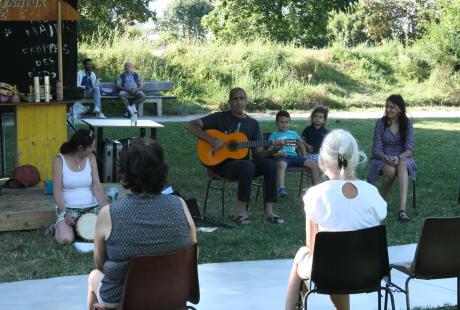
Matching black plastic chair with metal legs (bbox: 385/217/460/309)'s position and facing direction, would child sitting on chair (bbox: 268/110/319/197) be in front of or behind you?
in front

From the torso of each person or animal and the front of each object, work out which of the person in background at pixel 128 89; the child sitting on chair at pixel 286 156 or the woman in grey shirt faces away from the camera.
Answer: the woman in grey shirt

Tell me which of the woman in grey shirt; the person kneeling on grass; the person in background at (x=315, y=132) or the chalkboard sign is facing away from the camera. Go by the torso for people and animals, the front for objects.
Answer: the woman in grey shirt

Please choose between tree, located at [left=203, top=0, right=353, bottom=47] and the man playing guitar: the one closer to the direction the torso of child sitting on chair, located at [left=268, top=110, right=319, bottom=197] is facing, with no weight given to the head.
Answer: the man playing guitar

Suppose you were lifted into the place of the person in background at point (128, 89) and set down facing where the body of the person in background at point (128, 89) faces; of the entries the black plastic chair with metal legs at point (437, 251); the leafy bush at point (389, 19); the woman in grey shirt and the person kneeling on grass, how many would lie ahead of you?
3

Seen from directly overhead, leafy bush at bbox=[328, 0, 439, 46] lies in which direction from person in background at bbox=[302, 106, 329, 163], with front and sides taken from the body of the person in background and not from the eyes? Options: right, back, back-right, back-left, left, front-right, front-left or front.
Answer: back

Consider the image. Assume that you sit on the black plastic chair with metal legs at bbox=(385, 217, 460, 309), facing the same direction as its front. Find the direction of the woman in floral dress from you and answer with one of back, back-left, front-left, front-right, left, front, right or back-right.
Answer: front-right

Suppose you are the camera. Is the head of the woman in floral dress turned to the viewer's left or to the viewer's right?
to the viewer's left

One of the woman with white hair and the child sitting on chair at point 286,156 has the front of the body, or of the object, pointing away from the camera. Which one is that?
the woman with white hair

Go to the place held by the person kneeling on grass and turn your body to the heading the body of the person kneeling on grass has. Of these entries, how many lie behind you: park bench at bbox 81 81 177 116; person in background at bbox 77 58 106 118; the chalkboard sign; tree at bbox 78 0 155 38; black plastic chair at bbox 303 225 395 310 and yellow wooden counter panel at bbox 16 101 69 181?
5

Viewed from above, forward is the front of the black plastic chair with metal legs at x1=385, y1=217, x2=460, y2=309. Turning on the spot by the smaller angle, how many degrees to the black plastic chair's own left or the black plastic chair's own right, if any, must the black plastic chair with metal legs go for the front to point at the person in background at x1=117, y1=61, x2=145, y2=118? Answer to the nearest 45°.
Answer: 0° — it already faces them

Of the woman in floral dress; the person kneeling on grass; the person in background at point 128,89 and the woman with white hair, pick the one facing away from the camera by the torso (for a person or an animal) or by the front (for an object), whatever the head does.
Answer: the woman with white hair

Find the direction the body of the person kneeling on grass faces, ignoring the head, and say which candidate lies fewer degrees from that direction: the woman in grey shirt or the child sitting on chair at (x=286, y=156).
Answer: the woman in grey shirt

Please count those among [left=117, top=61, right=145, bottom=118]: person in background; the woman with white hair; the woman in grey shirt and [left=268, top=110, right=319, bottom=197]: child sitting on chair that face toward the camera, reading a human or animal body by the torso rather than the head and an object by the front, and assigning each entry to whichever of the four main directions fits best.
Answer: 2
